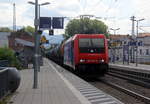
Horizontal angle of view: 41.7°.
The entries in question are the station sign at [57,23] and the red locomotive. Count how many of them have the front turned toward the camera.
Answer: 2

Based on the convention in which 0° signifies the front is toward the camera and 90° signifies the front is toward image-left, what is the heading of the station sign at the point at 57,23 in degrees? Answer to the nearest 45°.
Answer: approximately 0°
